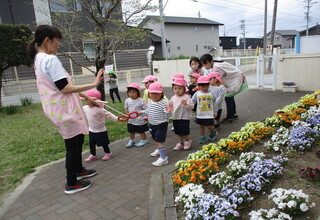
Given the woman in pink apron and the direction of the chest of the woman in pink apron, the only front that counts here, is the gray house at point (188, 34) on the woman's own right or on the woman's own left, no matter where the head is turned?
on the woman's own left

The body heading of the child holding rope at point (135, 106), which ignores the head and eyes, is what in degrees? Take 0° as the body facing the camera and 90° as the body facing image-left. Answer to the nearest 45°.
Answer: approximately 45°

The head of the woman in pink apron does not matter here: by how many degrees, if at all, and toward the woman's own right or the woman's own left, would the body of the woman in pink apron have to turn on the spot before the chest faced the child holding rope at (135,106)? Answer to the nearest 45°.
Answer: approximately 45° to the woman's own left

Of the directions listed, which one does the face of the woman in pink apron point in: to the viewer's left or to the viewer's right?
to the viewer's right

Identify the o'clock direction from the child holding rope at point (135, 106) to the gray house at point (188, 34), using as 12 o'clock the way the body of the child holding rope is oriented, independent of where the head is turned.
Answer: The gray house is roughly at 5 o'clock from the child holding rope.

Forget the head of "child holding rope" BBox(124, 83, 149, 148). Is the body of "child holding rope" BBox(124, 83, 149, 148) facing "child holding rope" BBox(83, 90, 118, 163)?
yes

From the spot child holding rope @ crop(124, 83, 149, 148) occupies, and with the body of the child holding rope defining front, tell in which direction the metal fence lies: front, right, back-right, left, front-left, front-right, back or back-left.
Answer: back-right

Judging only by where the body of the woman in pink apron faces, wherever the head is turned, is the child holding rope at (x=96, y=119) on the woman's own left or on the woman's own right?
on the woman's own left

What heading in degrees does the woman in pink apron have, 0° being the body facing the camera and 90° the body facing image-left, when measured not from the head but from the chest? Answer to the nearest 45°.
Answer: approximately 270°
